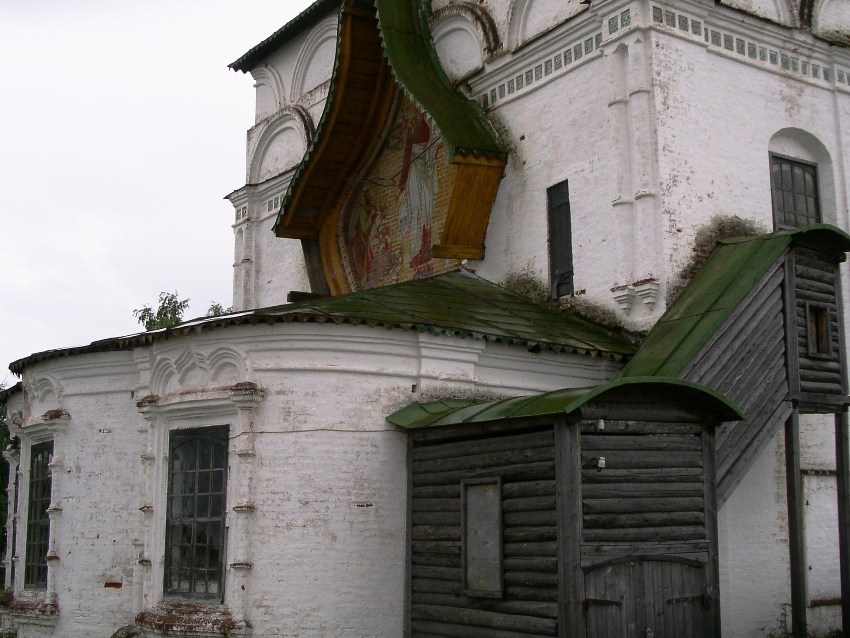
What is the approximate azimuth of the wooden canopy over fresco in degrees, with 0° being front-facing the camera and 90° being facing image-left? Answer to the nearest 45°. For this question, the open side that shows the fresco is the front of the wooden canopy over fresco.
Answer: approximately 45°
